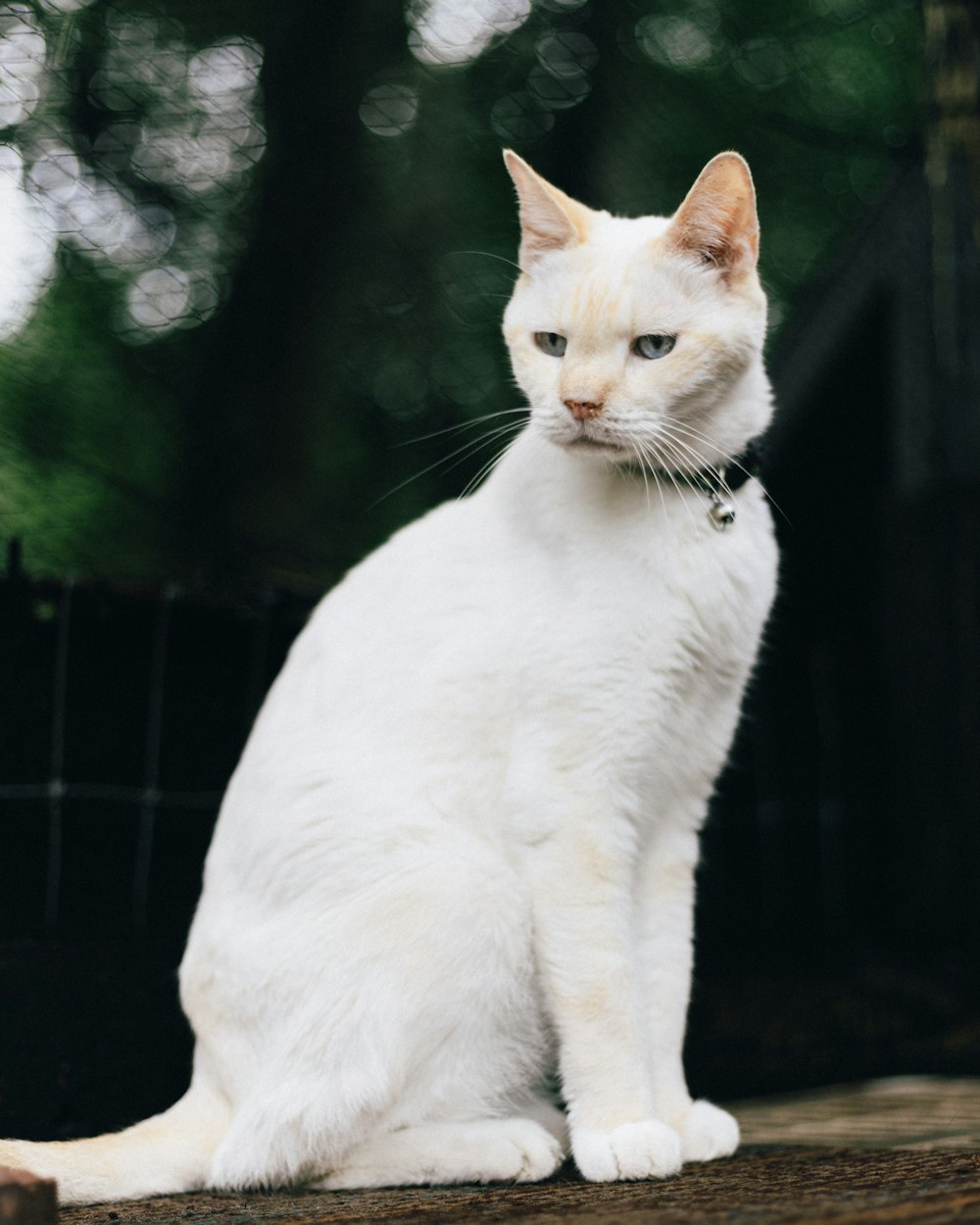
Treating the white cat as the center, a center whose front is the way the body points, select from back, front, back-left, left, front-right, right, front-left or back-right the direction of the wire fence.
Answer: back

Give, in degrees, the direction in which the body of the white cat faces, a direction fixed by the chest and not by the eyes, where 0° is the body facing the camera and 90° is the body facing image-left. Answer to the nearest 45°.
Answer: approximately 315°
